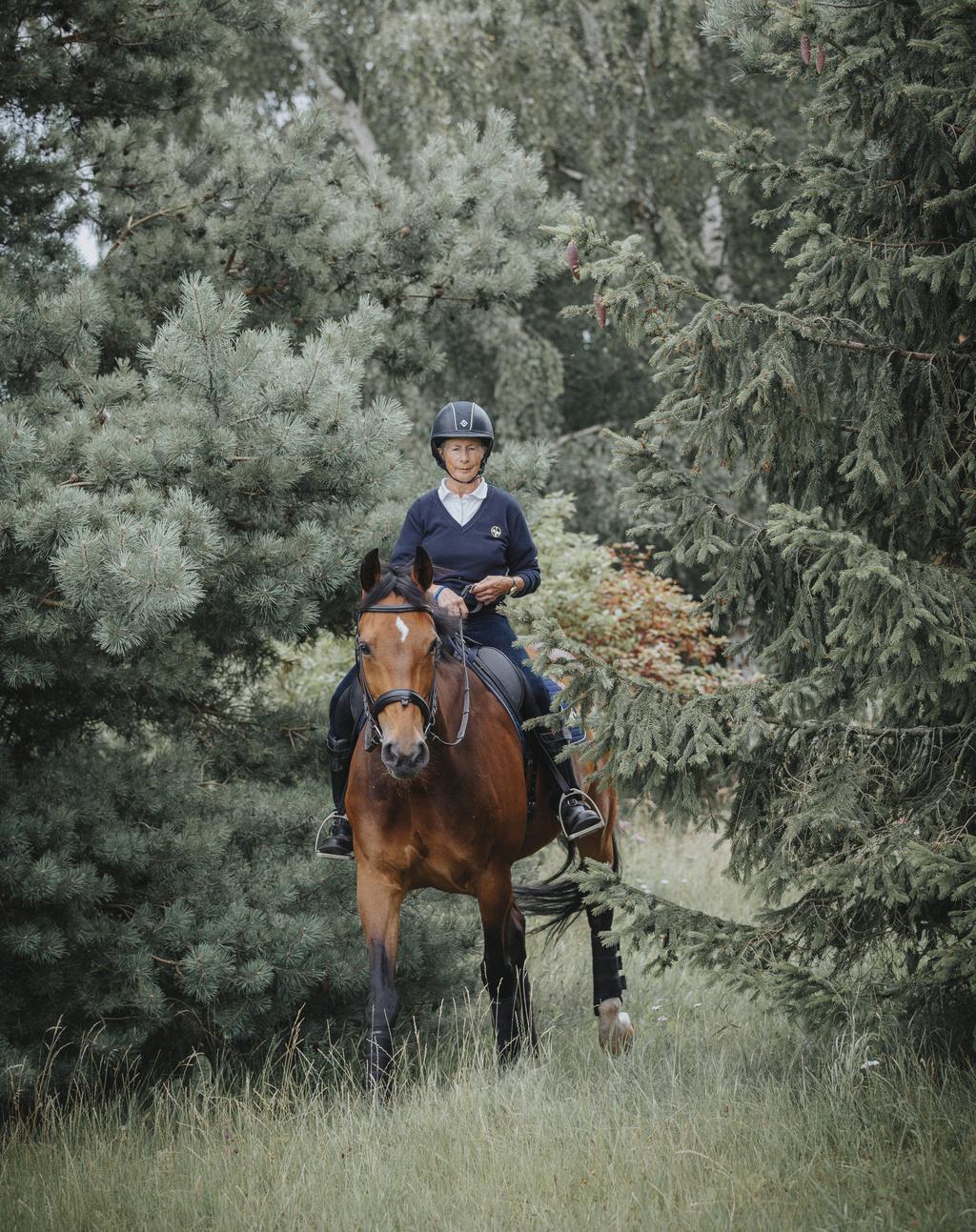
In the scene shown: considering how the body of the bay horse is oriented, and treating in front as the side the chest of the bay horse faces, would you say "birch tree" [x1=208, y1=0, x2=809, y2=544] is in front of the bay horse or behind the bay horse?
behind

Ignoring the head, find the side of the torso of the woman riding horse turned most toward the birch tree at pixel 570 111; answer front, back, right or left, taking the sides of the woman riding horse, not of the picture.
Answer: back

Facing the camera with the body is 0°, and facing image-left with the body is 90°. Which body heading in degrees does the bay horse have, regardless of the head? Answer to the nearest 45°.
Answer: approximately 45°

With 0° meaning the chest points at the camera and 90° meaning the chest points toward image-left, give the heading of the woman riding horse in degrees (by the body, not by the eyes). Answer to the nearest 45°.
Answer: approximately 0°

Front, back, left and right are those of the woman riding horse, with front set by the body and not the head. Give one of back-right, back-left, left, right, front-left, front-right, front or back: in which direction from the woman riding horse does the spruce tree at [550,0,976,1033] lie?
front-left
